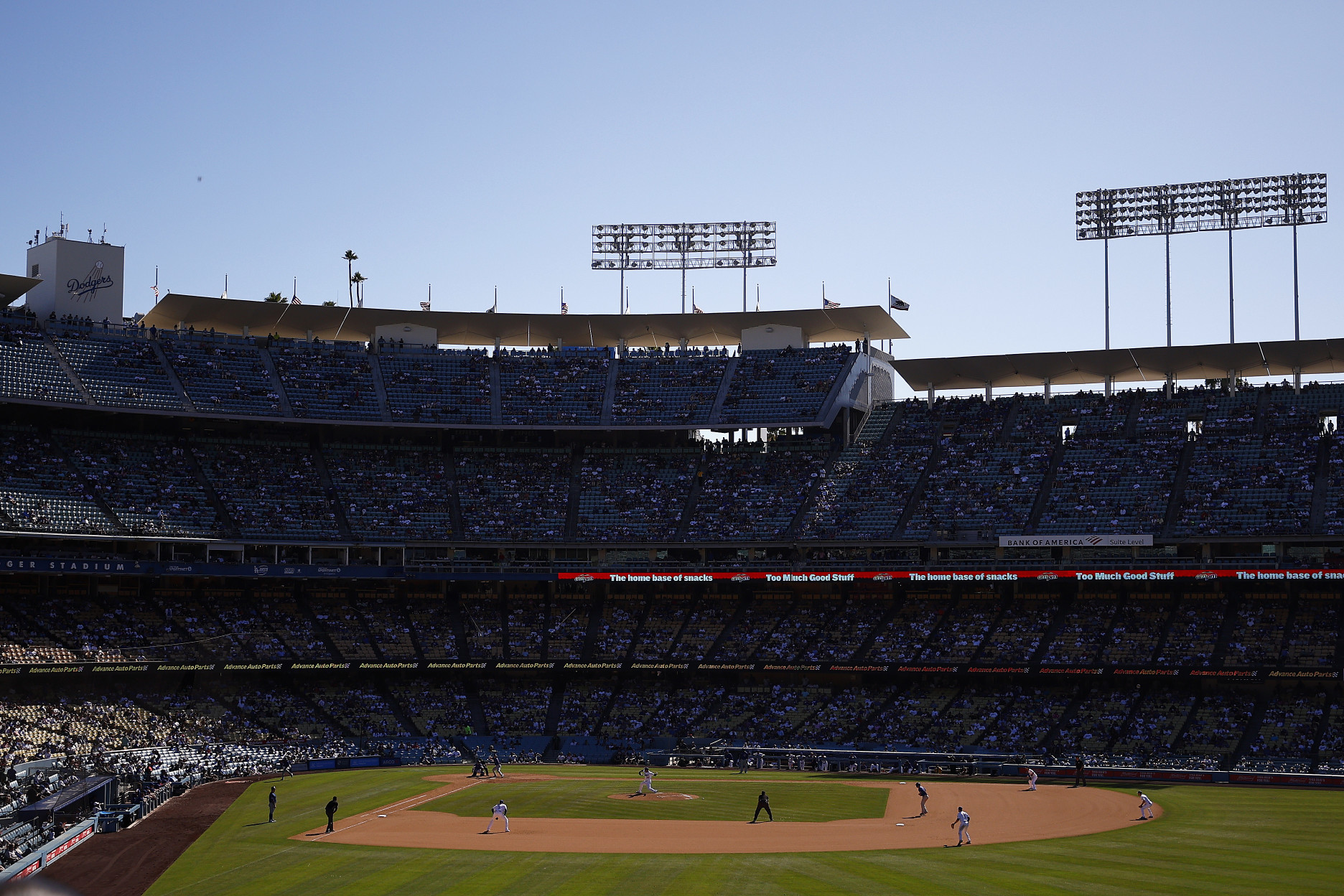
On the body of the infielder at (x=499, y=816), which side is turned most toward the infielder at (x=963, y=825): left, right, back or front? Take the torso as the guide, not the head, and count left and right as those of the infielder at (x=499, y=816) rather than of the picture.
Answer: right

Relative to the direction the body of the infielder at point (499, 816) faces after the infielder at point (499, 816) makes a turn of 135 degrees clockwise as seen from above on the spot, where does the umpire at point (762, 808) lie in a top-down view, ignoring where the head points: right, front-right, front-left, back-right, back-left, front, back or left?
front-left

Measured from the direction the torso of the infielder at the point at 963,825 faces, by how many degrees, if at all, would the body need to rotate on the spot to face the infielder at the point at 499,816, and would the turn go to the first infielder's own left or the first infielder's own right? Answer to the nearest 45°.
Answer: approximately 45° to the first infielder's own left

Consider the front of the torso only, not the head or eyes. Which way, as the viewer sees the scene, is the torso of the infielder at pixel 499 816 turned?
away from the camera

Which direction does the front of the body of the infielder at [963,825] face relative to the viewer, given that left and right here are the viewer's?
facing away from the viewer and to the left of the viewer

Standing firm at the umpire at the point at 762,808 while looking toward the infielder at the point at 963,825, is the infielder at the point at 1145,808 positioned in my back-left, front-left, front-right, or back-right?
front-left

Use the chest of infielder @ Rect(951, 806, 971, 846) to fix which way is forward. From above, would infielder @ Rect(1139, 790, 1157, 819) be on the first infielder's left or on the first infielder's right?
on the first infielder's right

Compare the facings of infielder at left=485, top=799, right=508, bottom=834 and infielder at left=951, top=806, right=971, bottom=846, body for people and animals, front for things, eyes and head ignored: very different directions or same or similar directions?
same or similar directions

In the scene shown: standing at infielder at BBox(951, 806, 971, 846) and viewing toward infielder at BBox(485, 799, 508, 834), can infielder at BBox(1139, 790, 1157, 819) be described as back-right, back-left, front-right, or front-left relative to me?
back-right

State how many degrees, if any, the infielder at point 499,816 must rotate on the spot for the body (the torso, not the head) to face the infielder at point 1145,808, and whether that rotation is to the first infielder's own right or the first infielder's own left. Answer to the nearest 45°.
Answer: approximately 90° to the first infielder's own right

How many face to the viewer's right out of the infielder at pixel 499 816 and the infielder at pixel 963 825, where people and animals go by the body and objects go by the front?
0
